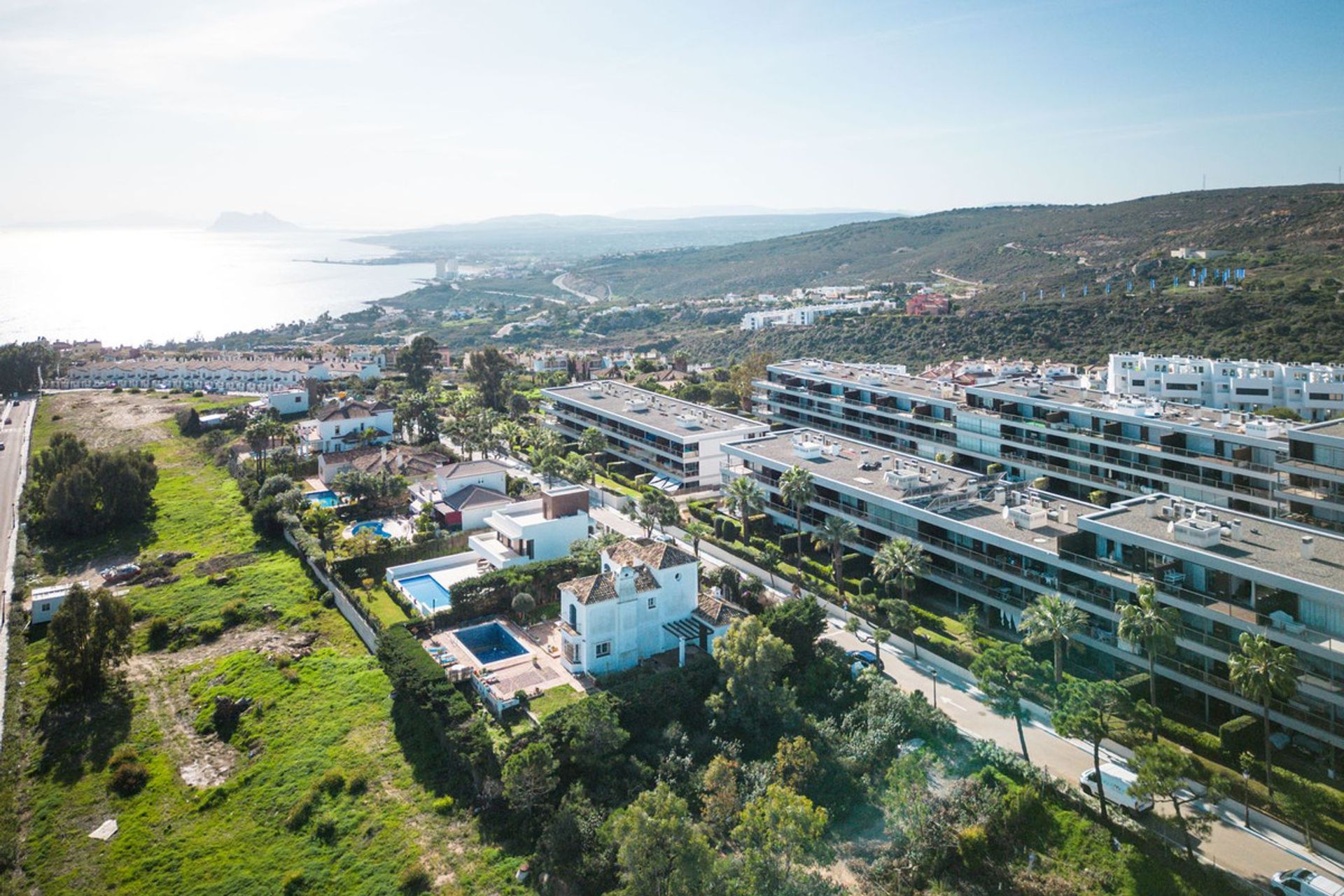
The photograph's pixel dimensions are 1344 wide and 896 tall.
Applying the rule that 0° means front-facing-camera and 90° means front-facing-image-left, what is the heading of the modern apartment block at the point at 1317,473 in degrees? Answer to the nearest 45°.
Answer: approximately 45°

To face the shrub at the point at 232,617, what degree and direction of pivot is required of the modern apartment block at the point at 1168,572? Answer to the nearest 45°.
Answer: approximately 45° to its right

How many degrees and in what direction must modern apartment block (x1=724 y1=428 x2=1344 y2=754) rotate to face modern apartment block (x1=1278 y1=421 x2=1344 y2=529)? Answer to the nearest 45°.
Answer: approximately 180°

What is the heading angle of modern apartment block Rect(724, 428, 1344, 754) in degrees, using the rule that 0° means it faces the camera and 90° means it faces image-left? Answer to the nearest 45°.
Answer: approximately 45°

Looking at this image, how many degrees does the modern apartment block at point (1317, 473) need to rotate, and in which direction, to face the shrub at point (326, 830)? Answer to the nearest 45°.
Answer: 0° — it already faces it

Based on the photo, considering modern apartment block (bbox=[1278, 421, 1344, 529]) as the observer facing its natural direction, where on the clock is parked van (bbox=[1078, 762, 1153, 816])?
The parked van is roughly at 11 o'clock from the modern apartment block.

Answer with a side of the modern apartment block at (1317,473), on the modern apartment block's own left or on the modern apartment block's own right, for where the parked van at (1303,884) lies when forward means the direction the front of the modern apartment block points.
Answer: on the modern apartment block's own left

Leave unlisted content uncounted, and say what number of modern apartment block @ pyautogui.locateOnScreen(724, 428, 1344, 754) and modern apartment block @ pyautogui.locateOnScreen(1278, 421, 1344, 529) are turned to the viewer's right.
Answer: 0

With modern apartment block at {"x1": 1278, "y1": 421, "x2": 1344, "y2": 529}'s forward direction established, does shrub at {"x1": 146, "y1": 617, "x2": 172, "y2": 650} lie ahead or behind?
ahead

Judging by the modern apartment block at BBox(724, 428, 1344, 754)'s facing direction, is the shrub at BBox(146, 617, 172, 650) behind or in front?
in front

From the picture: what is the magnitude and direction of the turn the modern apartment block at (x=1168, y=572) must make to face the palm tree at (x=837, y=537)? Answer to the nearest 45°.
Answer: approximately 45° to its right
